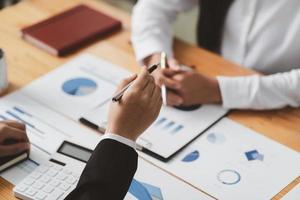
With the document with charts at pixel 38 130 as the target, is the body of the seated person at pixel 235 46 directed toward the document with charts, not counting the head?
yes

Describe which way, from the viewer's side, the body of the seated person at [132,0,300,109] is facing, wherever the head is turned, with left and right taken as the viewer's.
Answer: facing the viewer and to the left of the viewer

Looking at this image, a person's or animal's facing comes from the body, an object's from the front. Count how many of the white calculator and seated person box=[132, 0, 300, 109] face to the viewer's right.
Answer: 0

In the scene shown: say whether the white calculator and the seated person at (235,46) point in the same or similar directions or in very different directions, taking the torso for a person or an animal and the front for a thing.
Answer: same or similar directions

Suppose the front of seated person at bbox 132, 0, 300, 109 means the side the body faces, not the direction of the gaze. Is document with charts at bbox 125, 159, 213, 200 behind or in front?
in front

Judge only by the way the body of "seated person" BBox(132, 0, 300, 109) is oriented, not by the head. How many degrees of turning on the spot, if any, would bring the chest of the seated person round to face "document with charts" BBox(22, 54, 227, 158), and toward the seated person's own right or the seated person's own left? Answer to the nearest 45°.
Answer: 0° — they already face it

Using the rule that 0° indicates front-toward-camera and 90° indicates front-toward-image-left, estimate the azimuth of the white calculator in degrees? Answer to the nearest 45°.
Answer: approximately 45°

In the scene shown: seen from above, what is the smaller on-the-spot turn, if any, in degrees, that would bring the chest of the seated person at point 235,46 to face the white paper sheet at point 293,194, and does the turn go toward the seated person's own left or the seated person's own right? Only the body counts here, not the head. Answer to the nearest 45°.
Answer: approximately 45° to the seated person's own left
